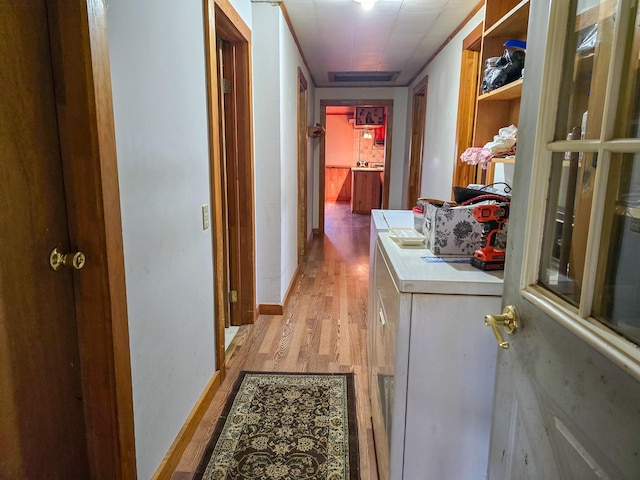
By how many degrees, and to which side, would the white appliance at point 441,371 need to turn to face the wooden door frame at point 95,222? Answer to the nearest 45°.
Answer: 0° — it already faces it

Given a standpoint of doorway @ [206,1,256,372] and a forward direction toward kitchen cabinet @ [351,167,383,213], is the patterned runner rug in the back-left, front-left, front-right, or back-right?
back-right

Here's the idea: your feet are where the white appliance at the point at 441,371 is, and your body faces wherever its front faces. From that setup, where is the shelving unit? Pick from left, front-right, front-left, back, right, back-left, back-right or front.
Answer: right

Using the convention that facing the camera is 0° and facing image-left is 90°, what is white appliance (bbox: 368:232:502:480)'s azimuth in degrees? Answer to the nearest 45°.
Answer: approximately 90°

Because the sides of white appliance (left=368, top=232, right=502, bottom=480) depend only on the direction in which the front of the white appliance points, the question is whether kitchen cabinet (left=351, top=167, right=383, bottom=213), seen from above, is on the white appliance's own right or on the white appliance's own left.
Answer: on the white appliance's own right

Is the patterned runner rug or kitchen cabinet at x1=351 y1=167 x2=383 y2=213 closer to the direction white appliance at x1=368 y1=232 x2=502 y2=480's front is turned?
the patterned runner rug

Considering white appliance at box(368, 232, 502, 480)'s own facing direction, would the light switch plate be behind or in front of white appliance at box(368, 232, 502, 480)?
in front

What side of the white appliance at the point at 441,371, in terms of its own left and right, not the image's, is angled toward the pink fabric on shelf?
right
